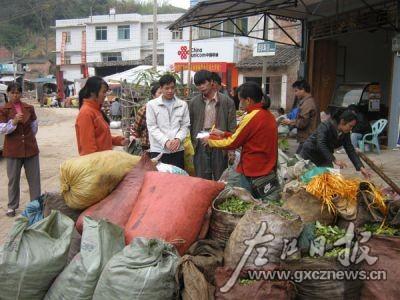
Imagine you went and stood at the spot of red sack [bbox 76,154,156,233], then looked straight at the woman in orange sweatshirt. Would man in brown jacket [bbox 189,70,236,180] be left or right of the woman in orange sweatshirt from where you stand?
right

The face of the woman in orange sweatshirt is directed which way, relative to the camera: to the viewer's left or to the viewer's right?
to the viewer's right

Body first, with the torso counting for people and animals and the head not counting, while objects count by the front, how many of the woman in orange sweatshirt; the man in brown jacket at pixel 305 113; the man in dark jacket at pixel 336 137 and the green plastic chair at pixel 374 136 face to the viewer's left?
2

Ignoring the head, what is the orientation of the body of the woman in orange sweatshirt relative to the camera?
to the viewer's right
